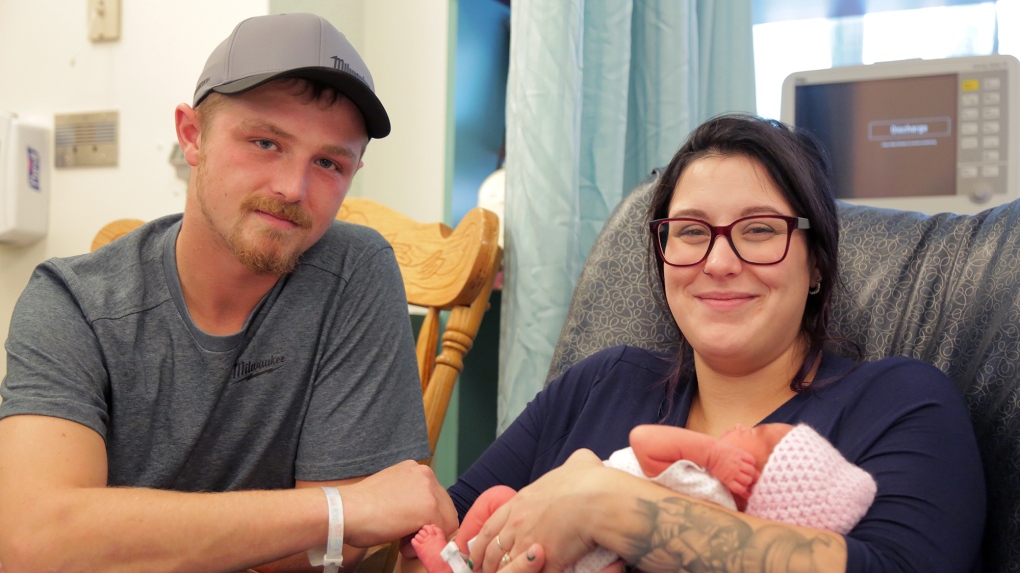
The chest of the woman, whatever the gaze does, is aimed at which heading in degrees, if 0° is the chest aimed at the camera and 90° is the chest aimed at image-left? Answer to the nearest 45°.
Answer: approximately 0°

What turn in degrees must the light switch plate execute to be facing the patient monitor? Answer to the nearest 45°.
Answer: approximately 45° to its left

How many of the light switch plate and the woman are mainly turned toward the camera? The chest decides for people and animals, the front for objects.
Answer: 2

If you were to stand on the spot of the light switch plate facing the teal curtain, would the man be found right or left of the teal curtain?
right

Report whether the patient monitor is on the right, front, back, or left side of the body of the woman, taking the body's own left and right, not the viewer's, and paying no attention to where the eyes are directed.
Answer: back

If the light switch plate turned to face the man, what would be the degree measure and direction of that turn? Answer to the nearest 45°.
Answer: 0° — it already faces them

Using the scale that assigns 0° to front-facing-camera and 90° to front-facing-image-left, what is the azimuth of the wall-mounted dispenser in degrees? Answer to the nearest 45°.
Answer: approximately 315°

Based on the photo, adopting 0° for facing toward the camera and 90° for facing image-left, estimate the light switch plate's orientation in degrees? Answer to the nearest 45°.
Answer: approximately 0°
